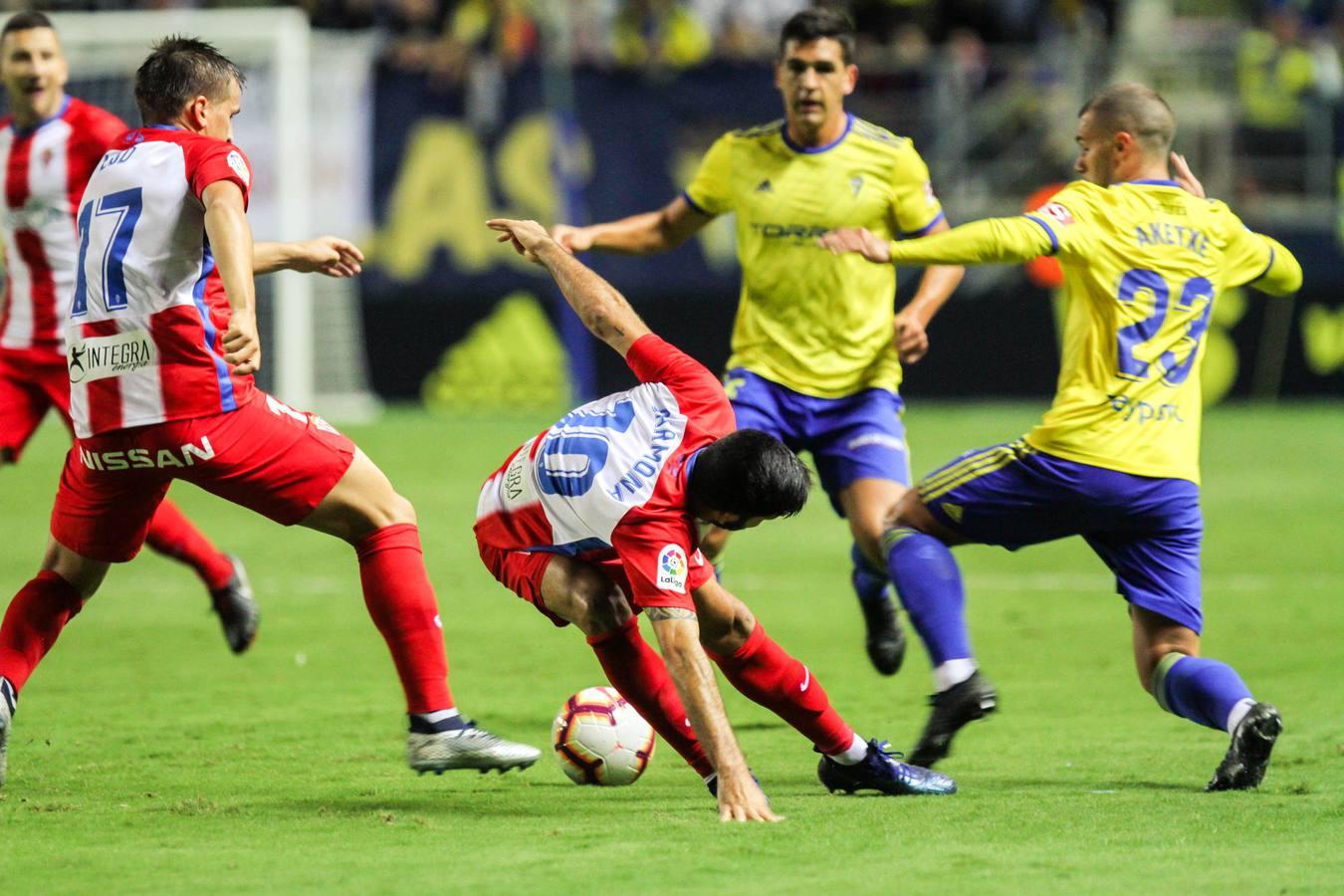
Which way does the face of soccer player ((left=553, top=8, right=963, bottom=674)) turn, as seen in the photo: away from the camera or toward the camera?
toward the camera

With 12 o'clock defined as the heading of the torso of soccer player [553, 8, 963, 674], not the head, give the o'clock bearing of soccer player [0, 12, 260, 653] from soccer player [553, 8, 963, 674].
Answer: soccer player [0, 12, 260, 653] is roughly at 3 o'clock from soccer player [553, 8, 963, 674].

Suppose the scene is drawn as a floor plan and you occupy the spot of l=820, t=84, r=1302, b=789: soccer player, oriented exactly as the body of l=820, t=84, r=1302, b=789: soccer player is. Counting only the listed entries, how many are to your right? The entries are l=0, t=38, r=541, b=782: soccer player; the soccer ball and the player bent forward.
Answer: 0

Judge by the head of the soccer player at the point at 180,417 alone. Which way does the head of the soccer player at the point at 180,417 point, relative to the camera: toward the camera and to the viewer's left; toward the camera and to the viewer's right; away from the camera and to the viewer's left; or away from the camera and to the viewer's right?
away from the camera and to the viewer's right

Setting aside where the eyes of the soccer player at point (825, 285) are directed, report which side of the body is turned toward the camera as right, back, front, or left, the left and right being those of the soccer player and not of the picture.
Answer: front

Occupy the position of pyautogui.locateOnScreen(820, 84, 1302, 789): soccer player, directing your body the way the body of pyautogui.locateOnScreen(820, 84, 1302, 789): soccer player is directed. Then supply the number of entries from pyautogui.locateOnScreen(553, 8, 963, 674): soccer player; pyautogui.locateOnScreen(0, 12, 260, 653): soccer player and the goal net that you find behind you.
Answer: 0

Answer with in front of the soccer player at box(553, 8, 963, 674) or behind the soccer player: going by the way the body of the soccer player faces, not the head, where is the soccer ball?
in front

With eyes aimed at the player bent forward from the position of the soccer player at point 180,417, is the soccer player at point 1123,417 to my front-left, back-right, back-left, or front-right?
front-left

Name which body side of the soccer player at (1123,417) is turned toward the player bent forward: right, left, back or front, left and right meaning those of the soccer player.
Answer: left

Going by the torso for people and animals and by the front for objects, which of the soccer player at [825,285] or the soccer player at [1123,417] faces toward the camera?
the soccer player at [825,285]

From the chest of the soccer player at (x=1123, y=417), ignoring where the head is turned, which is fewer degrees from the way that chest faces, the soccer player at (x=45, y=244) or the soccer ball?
the soccer player

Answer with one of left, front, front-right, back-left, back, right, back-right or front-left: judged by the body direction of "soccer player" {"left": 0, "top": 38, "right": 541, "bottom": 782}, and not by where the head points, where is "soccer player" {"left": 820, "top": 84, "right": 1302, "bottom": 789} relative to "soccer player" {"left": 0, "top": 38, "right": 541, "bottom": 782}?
front-right

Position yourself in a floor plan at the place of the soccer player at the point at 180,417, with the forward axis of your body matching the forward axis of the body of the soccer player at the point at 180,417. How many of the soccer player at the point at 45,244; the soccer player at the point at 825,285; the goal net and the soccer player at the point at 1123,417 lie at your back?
0

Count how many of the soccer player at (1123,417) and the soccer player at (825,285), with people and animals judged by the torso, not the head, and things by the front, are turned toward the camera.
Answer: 1

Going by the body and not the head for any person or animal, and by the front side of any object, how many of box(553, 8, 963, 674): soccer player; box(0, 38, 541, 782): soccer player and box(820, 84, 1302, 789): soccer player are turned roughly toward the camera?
1

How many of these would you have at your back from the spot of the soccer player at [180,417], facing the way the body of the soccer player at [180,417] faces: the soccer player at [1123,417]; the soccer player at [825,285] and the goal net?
0

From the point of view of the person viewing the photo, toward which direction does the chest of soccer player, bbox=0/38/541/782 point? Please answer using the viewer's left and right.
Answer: facing away from the viewer and to the right of the viewer

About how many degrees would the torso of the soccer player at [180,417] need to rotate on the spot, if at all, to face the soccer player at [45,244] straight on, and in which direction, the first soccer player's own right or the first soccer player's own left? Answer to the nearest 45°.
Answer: approximately 45° to the first soccer player's own left
